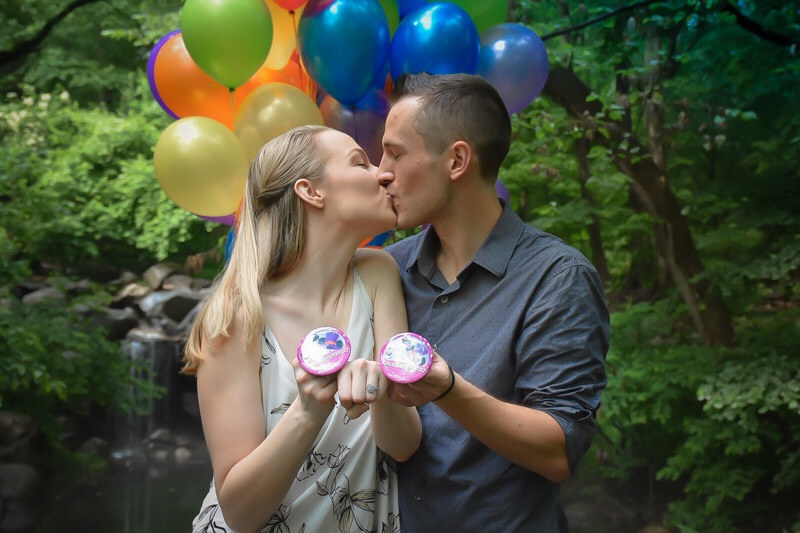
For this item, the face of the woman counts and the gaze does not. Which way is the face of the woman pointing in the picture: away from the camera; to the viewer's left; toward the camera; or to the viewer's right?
to the viewer's right

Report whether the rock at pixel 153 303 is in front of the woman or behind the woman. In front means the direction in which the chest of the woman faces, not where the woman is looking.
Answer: behind

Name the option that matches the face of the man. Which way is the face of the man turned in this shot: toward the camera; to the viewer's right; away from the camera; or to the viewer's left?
to the viewer's left

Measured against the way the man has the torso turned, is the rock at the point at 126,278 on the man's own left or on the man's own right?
on the man's own right

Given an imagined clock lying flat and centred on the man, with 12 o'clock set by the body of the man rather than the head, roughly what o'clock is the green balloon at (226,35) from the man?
The green balloon is roughly at 3 o'clock from the man.

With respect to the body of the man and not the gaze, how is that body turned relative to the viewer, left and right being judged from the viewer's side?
facing the viewer and to the left of the viewer

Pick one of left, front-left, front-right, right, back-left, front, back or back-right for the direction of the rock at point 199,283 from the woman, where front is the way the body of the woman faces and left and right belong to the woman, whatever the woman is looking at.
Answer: back-left

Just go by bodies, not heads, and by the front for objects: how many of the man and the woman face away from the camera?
0

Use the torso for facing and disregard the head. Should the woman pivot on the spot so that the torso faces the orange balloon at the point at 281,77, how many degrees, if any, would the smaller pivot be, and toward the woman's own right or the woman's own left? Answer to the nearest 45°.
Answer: approximately 135° to the woman's own left

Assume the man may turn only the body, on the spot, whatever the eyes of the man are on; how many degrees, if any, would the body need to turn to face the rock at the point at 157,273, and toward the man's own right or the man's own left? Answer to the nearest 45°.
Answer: approximately 90° to the man's own right

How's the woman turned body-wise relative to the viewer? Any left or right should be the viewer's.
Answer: facing the viewer and to the right of the viewer

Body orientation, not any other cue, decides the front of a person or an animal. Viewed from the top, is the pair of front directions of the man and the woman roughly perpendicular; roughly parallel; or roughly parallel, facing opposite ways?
roughly perpendicular
